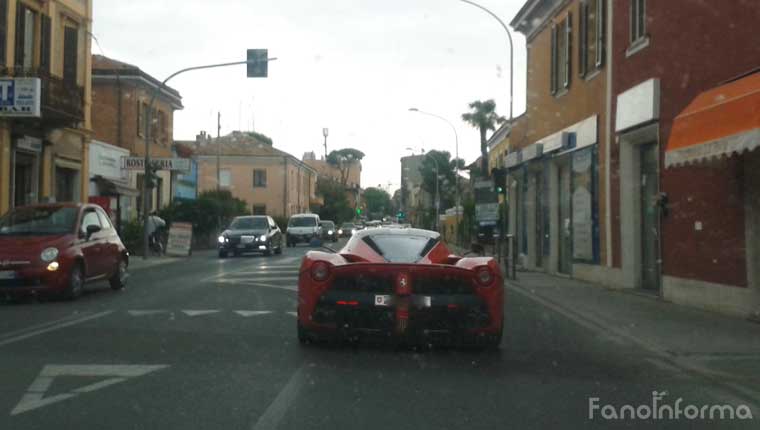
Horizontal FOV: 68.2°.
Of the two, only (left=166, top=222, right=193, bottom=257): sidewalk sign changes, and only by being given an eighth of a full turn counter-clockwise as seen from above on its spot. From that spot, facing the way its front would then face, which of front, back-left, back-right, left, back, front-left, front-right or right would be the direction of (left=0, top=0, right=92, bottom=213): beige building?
right

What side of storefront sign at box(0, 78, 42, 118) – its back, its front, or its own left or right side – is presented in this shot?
front

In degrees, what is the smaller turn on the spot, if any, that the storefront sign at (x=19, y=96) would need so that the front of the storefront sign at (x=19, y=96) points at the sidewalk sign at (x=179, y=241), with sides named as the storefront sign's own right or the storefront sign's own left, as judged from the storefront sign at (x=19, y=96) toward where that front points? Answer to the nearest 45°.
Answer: approximately 135° to the storefront sign's own left

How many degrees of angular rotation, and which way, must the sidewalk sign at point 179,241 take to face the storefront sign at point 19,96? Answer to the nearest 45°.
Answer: approximately 45° to its right

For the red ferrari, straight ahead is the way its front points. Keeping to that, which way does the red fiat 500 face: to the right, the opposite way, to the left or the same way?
the opposite way

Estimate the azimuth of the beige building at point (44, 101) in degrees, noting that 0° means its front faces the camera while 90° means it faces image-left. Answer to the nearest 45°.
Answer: approximately 315°

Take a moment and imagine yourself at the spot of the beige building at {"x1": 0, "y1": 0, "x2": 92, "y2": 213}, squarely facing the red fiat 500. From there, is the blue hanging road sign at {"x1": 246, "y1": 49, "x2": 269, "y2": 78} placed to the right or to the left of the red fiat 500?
left

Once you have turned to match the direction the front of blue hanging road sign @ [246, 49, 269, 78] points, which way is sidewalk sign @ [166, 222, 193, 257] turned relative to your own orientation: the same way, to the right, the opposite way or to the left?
the opposite way

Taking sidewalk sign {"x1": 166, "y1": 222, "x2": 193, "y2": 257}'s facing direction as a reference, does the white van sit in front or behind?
behind

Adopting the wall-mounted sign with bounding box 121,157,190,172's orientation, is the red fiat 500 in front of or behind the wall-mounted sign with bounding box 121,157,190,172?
in front

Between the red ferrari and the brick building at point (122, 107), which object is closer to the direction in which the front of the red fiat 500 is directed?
the red ferrari

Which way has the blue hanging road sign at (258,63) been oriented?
away from the camera

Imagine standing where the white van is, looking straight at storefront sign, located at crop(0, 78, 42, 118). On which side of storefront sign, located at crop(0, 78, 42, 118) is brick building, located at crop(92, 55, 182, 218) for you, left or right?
right

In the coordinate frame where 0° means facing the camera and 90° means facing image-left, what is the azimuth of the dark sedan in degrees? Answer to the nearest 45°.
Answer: approximately 0°

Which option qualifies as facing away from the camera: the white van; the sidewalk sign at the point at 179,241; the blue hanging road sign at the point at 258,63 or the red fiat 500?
the blue hanging road sign
